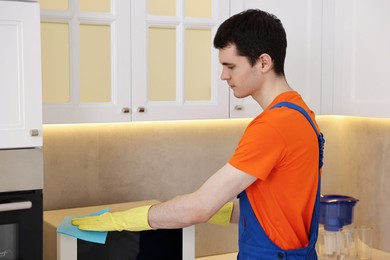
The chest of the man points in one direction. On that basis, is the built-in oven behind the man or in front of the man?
in front

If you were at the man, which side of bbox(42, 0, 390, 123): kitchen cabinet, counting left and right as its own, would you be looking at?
front

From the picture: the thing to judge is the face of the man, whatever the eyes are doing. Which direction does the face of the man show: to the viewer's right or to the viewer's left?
to the viewer's left

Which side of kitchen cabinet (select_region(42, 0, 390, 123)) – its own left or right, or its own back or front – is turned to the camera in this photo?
front

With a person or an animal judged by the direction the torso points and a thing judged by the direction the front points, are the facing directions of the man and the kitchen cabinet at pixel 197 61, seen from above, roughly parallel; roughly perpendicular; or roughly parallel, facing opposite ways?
roughly perpendicular

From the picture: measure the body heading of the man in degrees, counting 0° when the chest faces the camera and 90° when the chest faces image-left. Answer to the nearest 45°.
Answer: approximately 90°

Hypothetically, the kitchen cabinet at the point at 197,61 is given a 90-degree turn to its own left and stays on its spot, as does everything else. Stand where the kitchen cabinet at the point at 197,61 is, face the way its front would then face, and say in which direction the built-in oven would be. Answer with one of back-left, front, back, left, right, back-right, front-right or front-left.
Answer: back-right

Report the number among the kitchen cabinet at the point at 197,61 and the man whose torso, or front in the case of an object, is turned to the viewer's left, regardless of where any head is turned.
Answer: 1

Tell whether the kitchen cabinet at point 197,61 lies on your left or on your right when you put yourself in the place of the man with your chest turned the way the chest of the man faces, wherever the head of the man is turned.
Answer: on your right

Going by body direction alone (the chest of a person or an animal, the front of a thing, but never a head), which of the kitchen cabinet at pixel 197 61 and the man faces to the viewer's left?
the man
